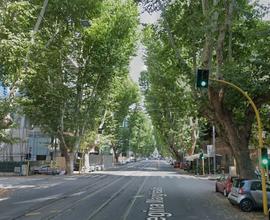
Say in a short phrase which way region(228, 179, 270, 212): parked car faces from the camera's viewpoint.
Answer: facing away from the viewer and to the right of the viewer

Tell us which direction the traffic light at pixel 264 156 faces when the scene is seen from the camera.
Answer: facing the viewer

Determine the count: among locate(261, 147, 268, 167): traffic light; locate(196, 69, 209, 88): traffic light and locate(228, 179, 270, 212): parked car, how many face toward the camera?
2

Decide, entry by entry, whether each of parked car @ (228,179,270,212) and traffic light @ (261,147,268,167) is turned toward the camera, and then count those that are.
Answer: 1

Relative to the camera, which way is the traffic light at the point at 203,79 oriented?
toward the camera

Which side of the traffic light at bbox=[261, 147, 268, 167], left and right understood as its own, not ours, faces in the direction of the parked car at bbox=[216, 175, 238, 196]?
back
